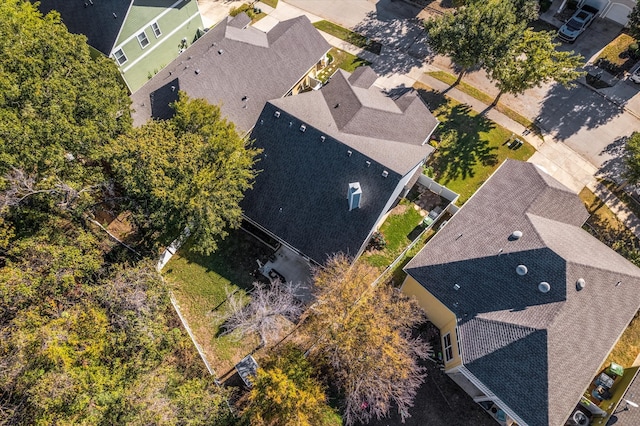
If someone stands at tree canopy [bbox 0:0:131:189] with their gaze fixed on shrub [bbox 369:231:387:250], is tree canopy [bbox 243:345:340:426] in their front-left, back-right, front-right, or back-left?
front-right

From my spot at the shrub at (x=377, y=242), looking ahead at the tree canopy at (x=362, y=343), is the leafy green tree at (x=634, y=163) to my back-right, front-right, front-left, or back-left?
back-left

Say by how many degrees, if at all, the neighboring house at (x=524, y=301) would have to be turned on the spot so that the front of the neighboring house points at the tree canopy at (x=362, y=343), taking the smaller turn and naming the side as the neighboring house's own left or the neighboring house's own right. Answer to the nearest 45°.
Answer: approximately 180°

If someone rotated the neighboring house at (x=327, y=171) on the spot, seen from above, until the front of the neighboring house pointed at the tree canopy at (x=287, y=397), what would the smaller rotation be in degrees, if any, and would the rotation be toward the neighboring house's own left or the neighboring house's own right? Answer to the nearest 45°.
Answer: approximately 135° to the neighboring house's own right

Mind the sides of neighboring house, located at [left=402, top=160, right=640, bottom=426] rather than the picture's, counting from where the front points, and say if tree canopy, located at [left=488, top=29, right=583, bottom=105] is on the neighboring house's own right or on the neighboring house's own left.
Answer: on the neighboring house's own left

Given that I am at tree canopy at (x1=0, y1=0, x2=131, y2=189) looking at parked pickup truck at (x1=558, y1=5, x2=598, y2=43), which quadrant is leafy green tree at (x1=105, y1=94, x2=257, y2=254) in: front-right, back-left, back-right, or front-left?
front-right

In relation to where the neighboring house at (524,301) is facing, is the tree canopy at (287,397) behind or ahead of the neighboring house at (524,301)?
behind

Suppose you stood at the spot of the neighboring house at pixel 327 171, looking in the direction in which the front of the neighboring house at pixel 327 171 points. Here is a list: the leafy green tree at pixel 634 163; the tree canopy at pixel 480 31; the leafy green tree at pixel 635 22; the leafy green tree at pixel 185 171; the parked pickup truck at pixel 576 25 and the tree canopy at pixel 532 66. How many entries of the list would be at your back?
1

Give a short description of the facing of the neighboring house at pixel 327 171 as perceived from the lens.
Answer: facing away from the viewer and to the right of the viewer

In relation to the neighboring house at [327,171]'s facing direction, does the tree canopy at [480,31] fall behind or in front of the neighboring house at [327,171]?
in front

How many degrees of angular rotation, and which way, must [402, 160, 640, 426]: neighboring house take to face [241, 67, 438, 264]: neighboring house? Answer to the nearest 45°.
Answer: approximately 135° to its left

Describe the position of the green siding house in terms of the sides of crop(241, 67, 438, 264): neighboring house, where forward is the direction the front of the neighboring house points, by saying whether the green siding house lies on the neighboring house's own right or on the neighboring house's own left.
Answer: on the neighboring house's own left

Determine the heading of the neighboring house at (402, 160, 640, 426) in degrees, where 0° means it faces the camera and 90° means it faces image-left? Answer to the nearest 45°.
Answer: approximately 225°

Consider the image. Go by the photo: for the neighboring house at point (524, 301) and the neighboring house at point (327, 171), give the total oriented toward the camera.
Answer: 0

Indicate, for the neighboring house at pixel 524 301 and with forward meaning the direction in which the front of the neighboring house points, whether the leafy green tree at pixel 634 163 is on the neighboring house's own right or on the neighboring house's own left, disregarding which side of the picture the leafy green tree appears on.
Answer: on the neighboring house's own left

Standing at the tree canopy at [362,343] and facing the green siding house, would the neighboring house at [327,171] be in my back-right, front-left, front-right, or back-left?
front-right

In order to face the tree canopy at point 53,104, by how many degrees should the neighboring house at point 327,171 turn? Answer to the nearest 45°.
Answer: approximately 135° to its left
